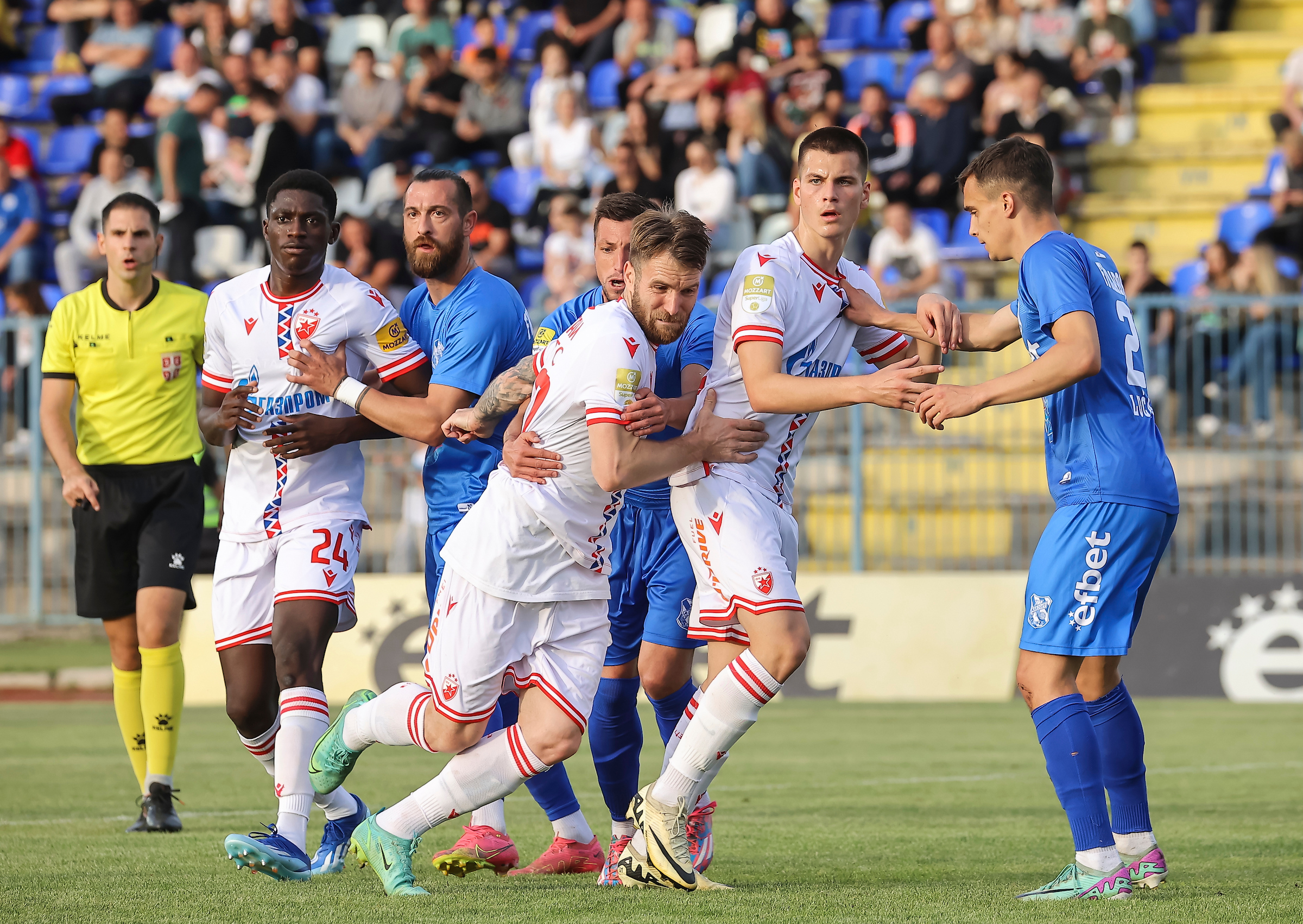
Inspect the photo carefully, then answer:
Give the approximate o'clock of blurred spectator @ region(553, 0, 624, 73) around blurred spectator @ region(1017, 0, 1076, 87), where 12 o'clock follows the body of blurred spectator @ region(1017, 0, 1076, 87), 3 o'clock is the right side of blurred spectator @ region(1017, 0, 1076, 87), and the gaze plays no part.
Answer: blurred spectator @ region(553, 0, 624, 73) is roughly at 3 o'clock from blurred spectator @ region(1017, 0, 1076, 87).

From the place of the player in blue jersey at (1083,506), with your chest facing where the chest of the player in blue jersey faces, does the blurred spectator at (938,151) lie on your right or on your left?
on your right

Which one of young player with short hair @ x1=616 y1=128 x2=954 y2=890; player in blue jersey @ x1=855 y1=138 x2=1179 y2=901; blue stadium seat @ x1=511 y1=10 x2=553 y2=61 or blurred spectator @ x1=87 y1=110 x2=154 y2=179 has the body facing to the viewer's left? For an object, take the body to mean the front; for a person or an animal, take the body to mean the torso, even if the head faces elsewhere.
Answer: the player in blue jersey

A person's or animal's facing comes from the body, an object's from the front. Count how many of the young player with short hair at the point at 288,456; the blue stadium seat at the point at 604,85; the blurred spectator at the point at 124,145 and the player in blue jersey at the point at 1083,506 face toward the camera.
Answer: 3

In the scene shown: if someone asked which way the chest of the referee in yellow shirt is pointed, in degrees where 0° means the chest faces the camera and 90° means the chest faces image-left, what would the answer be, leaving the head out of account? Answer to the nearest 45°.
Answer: approximately 0°

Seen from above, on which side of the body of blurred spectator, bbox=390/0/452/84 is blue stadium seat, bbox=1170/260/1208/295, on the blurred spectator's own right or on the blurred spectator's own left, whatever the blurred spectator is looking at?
on the blurred spectator's own left

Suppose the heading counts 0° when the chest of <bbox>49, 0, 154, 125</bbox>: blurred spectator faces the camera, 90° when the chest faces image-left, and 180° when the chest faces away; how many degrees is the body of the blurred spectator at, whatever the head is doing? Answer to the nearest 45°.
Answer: approximately 45°

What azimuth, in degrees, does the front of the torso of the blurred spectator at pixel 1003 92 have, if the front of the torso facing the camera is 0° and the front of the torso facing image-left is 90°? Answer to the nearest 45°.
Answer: approximately 45°

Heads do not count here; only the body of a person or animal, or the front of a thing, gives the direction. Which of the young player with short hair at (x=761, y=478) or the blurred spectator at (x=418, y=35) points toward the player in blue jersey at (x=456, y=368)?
the blurred spectator

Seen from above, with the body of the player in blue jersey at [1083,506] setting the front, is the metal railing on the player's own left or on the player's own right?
on the player's own right

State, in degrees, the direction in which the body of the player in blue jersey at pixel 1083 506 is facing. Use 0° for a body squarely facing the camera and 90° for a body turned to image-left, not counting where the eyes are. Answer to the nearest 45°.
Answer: approximately 90°
